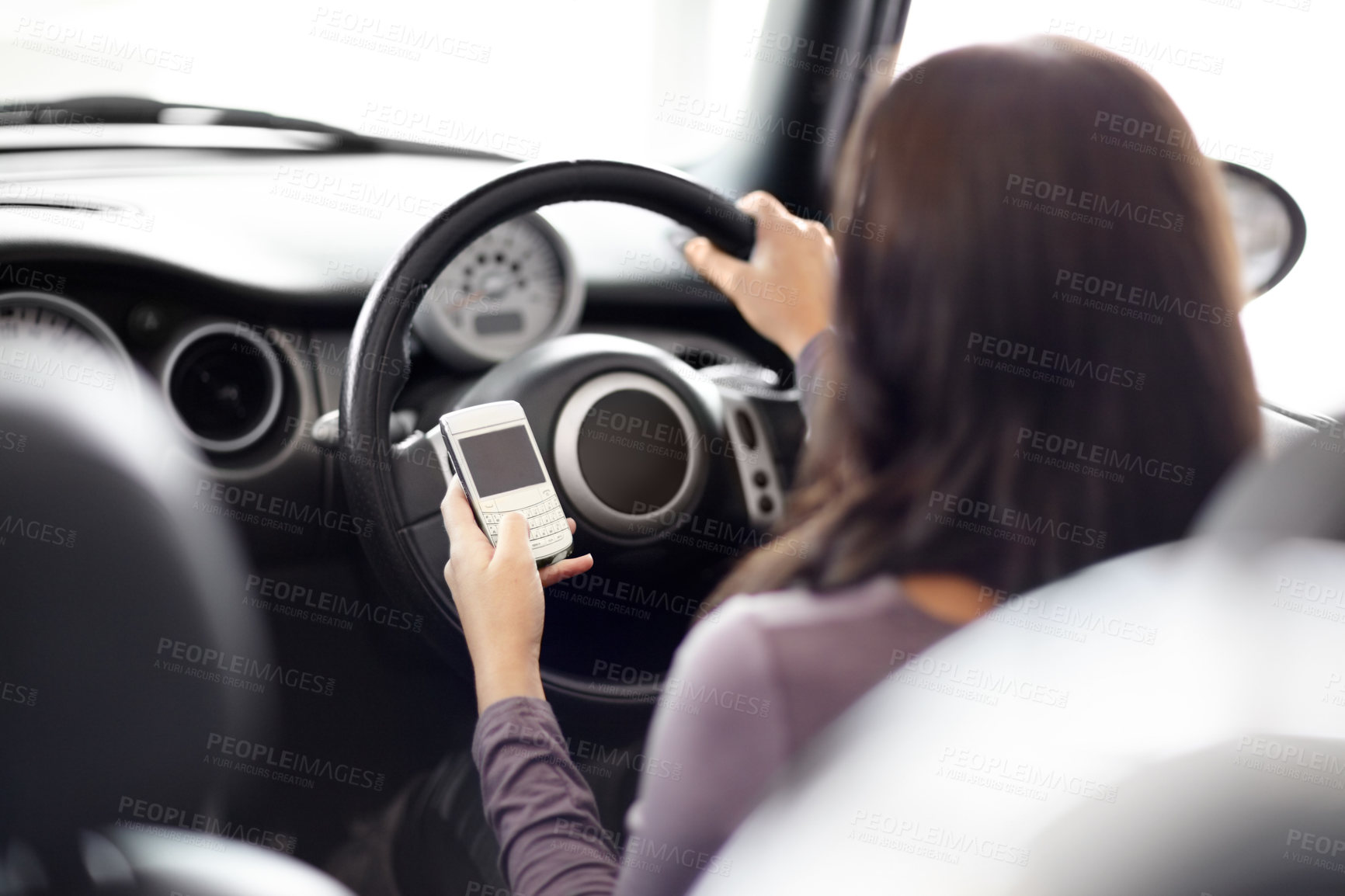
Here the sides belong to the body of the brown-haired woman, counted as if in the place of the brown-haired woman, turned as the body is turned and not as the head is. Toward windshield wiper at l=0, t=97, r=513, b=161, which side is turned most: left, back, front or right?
front

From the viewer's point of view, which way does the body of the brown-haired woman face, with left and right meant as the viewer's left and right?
facing away from the viewer and to the left of the viewer

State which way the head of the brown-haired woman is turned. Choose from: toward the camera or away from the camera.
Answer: away from the camera
